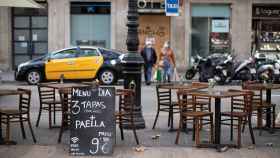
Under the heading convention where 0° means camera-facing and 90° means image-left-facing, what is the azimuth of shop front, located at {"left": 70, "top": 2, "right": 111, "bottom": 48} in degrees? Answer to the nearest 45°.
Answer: approximately 0°

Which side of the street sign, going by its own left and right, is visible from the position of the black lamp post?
front

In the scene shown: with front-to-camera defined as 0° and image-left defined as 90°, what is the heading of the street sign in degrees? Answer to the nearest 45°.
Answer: approximately 0°

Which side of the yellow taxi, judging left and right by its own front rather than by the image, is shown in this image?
left

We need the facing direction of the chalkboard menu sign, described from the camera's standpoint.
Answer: facing the viewer

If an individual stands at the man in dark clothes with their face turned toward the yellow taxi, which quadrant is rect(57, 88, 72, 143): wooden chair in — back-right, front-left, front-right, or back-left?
front-left

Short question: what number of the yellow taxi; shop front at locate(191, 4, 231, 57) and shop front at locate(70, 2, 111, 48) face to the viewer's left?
1

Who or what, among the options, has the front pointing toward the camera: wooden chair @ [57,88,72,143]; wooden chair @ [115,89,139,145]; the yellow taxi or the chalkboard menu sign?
the chalkboard menu sign

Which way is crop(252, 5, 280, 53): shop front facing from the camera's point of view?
toward the camera

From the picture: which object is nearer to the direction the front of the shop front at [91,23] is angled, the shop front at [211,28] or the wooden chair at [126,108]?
the wooden chair

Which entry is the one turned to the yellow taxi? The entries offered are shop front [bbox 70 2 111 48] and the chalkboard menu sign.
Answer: the shop front

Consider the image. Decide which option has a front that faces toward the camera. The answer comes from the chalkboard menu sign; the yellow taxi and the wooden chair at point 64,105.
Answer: the chalkboard menu sign
